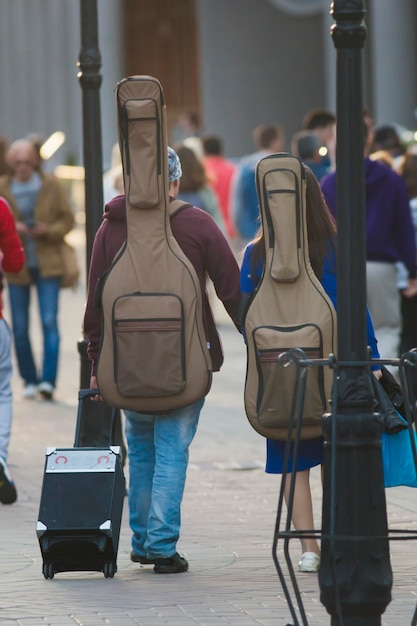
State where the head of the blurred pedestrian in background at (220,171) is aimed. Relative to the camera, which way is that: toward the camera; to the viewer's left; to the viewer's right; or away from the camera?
away from the camera

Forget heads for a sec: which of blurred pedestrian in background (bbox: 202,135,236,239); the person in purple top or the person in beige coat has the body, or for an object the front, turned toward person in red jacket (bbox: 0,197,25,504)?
the person in beige coat

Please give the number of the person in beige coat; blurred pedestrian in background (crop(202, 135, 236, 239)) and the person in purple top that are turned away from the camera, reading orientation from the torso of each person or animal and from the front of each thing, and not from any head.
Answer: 2

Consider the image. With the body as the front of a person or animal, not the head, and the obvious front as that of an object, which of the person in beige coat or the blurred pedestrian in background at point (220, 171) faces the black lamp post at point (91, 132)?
the person in beige coat

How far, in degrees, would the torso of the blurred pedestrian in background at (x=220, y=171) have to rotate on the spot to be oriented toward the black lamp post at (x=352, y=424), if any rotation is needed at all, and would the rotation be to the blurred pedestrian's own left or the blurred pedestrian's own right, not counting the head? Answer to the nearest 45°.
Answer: approximately 180°

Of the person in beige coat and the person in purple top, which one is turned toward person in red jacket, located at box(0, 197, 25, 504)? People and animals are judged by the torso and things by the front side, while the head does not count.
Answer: the person in beige coat

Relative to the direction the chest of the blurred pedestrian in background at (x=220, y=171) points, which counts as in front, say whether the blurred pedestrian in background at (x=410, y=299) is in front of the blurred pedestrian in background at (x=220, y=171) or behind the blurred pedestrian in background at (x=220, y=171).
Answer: behind

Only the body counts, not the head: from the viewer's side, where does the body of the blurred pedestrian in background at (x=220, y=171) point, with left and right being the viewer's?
facing away from the viewer

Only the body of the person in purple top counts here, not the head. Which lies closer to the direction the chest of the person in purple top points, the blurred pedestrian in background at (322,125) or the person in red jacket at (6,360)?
the blurred pedestrian in background

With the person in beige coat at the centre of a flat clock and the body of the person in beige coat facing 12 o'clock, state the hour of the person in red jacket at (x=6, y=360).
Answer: The person in red jacket is roughly at 12 o'clock from the person in beige coat.

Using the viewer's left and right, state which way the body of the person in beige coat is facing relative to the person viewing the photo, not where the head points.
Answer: facing the viewer

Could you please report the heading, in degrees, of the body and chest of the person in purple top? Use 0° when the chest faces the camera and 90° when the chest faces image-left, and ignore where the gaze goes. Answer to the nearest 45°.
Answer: approximately 180°

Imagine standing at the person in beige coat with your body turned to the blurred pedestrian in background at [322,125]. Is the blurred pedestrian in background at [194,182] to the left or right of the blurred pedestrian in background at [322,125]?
left

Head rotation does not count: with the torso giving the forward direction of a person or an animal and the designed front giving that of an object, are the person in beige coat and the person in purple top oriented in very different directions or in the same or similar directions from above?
very different directions

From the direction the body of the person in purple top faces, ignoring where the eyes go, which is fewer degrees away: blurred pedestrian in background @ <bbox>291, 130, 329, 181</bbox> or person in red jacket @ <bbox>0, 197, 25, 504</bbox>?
the blurred pedestrian in background
